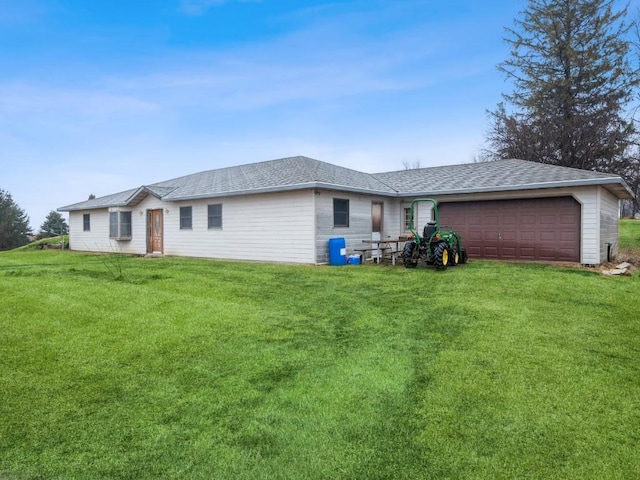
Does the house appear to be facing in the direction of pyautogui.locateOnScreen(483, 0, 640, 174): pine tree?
no

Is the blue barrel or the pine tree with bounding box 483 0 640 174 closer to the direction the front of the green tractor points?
the pine tree

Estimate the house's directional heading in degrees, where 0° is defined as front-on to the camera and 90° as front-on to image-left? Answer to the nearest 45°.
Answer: approximately 45°

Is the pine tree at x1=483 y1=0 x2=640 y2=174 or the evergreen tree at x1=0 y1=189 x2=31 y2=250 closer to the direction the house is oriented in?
the evergreen tree

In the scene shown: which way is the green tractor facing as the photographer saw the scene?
facing away from the viewer and to the right of the viewer

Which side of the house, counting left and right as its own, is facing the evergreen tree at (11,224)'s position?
right

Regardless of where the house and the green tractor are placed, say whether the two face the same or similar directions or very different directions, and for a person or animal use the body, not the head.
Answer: very different directions

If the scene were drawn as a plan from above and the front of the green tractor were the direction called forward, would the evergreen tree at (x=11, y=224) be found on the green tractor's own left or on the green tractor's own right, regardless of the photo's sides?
on the green tractor's own left

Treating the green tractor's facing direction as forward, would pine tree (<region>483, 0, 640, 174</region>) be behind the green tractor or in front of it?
in front
